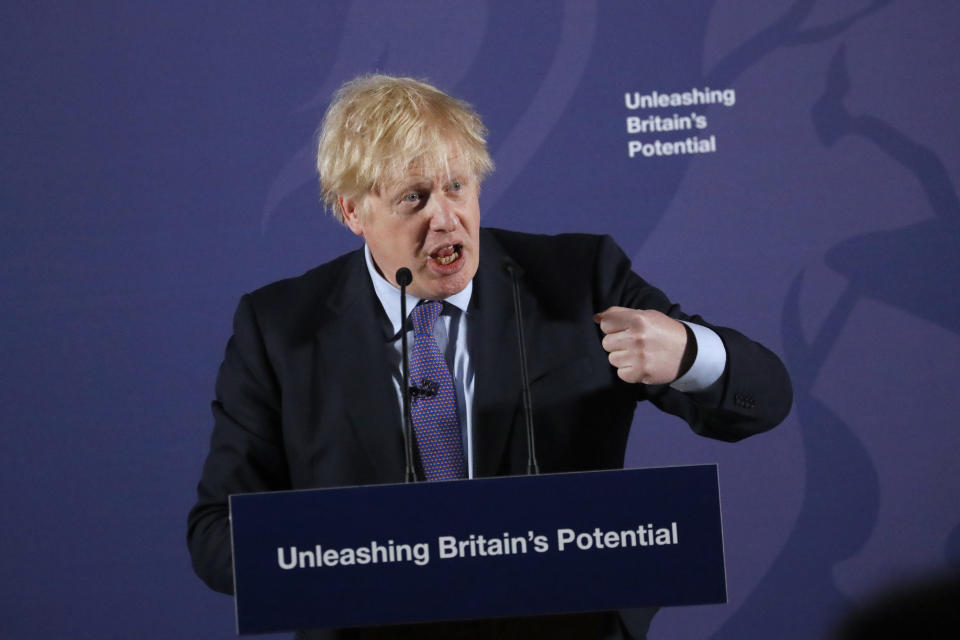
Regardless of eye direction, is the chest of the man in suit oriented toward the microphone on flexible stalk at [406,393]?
yes

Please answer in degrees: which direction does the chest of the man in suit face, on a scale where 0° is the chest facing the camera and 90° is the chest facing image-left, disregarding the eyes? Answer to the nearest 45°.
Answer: approximately 0°
